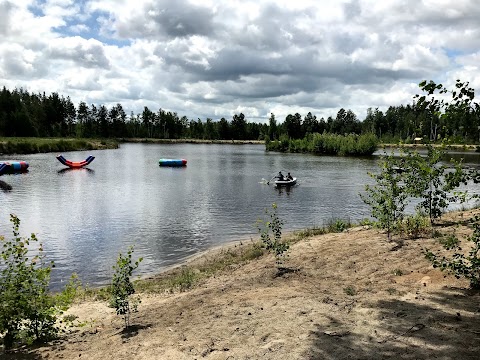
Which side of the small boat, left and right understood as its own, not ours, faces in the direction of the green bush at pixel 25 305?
right

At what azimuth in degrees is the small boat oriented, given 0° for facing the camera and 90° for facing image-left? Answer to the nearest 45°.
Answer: approximately 270°
